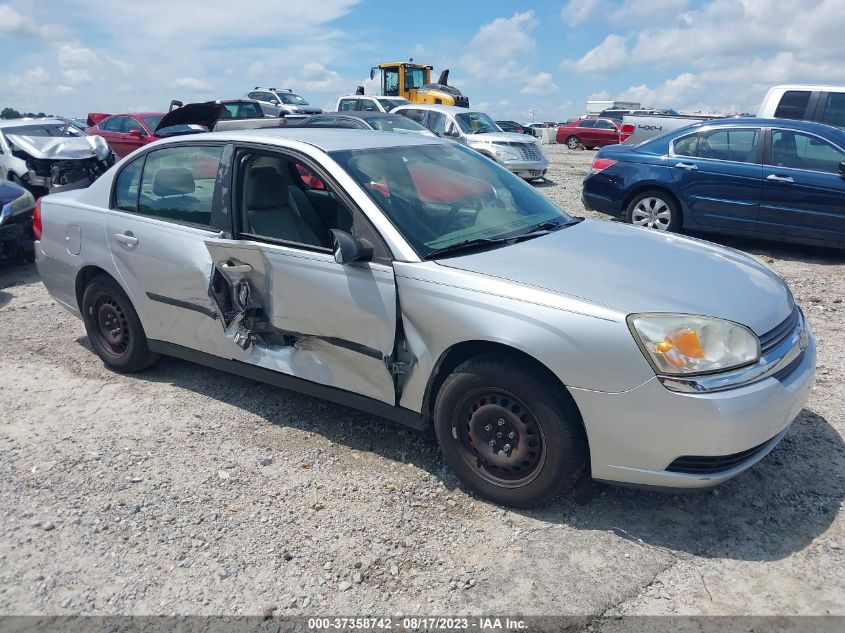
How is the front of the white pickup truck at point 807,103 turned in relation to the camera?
facing to the right of the viewer

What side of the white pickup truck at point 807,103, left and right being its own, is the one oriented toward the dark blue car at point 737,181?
right

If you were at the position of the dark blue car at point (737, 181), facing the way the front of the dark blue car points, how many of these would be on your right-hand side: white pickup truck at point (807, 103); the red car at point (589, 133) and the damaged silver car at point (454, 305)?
1

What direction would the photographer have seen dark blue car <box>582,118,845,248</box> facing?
facing to the right of the viewer

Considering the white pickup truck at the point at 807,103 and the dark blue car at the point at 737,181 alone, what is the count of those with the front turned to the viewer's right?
2

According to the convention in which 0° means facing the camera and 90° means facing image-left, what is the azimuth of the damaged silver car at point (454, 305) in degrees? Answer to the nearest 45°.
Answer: approximately 315°
